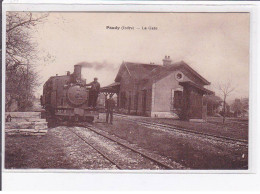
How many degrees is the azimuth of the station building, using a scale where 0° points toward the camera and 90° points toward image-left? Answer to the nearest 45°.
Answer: approximately 45°

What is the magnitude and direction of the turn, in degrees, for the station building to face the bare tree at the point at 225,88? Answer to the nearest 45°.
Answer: approximately 135° to its left

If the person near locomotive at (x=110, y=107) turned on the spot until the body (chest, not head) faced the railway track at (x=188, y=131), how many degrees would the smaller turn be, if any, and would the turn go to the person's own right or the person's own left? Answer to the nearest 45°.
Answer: approximately 90° to the person's own left

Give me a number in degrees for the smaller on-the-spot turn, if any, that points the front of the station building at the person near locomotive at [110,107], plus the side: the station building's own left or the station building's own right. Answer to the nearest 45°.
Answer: approximately 45° to the station building's own right

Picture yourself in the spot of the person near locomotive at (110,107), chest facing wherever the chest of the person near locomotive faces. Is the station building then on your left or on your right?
on your left

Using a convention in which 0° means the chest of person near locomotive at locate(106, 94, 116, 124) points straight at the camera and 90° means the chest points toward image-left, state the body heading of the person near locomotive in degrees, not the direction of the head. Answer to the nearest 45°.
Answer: approximately 0°
